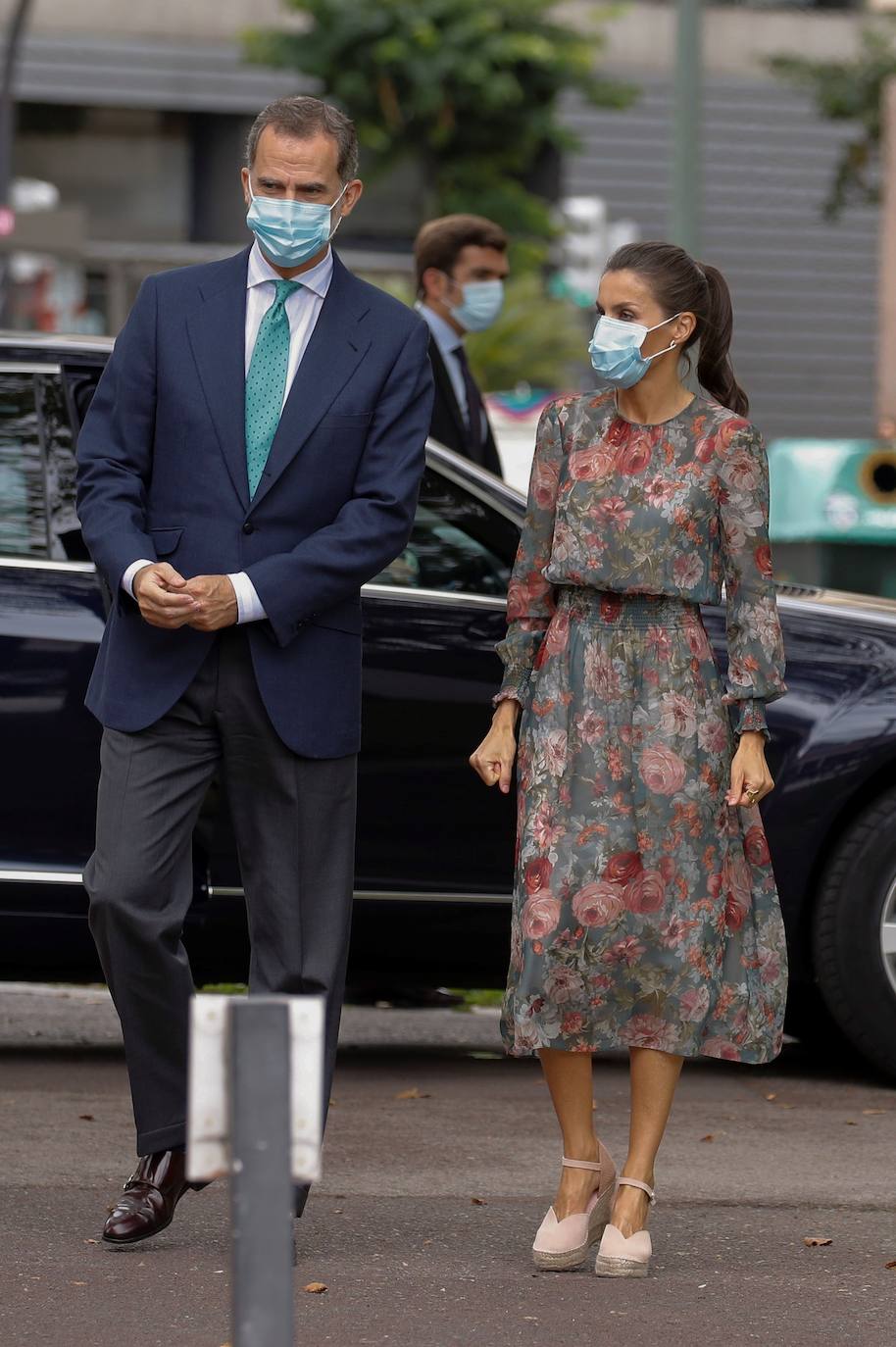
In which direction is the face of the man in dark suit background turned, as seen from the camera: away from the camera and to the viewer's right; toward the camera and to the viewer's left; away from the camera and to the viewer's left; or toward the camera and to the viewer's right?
toward the camera and to the viewer's right

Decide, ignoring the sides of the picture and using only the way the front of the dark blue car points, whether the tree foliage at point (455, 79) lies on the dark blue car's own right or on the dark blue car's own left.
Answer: on the dark blue car's own left

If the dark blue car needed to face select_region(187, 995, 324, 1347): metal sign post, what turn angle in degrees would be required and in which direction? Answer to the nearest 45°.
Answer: approximately 90° to its right

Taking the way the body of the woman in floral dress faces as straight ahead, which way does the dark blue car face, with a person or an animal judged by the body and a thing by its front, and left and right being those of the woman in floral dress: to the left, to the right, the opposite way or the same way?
to the left

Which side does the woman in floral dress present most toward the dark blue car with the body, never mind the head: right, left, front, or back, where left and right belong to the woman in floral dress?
back

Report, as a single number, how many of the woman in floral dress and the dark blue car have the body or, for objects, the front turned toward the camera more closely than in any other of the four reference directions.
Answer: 1

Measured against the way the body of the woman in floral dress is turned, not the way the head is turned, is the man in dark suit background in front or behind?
behind

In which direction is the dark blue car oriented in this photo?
to the viewer's right

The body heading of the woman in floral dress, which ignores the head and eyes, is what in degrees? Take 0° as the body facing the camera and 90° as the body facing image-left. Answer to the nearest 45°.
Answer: approximately 0°

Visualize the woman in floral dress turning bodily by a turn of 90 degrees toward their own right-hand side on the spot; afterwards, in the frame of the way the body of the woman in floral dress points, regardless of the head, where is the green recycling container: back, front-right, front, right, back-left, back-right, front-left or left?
right

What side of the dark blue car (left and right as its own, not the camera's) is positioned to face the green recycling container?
left

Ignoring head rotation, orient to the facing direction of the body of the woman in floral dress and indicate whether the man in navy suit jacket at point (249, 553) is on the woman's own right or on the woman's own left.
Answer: on the woman's own right
